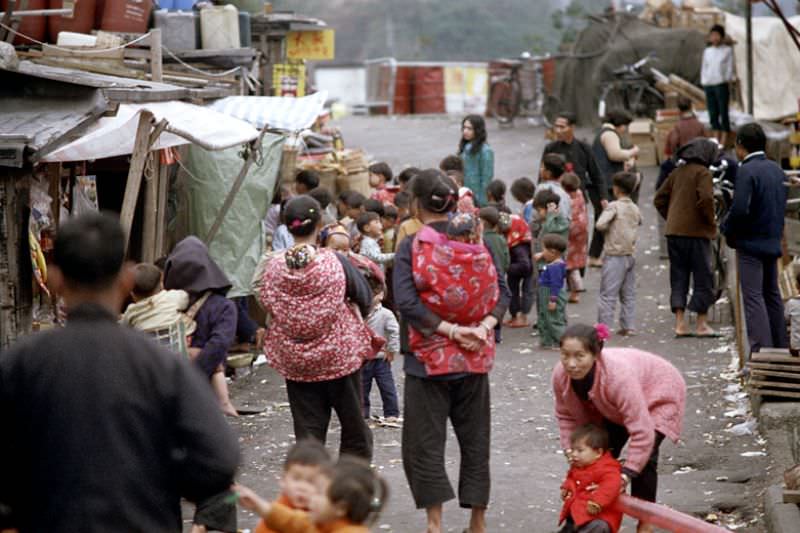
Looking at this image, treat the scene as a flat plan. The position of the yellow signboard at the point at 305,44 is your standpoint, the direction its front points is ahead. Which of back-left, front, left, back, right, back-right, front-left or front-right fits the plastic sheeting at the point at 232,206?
front

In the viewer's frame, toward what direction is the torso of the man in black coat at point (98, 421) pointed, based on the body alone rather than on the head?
away from the camera

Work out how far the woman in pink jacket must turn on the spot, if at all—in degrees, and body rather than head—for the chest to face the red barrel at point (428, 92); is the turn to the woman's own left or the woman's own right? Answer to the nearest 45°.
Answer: approximately 135° to the woman's own right

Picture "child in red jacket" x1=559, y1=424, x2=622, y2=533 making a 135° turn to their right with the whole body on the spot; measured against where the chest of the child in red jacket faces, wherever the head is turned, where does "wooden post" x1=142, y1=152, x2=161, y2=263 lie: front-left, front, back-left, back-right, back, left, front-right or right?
front-left

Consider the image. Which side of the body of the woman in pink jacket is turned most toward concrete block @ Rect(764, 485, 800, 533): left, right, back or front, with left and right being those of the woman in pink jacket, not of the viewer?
left

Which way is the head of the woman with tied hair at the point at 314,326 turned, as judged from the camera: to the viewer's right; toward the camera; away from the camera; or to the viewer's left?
away from the camera

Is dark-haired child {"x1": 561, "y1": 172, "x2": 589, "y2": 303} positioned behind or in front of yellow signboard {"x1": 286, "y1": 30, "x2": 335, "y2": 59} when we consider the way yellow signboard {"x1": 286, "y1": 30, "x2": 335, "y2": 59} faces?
in front

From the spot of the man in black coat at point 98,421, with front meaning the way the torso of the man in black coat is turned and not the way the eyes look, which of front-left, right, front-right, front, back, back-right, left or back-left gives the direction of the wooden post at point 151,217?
front

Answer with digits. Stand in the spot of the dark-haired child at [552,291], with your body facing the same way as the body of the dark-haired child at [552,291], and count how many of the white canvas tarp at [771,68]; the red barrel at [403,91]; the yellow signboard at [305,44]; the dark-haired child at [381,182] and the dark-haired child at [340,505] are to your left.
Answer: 1

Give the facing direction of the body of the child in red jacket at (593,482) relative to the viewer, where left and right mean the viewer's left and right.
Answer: facing the viewer and to the left of the viewer

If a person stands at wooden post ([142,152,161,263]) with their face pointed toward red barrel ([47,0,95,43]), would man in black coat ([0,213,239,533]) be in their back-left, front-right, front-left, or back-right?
back-left

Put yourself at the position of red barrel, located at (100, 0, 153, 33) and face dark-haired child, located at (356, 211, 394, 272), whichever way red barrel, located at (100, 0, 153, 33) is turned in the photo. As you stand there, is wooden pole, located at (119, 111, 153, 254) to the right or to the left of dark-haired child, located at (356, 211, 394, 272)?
right

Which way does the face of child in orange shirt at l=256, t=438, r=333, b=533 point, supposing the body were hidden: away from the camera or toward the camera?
toward the camera

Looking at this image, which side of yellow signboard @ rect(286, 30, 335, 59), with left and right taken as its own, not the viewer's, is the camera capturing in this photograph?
front

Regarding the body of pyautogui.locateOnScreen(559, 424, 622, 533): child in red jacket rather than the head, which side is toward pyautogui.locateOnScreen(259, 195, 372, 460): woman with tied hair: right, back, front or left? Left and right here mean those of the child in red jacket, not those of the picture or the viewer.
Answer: right

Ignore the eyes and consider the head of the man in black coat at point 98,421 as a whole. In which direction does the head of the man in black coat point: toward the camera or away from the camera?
away from the camera
